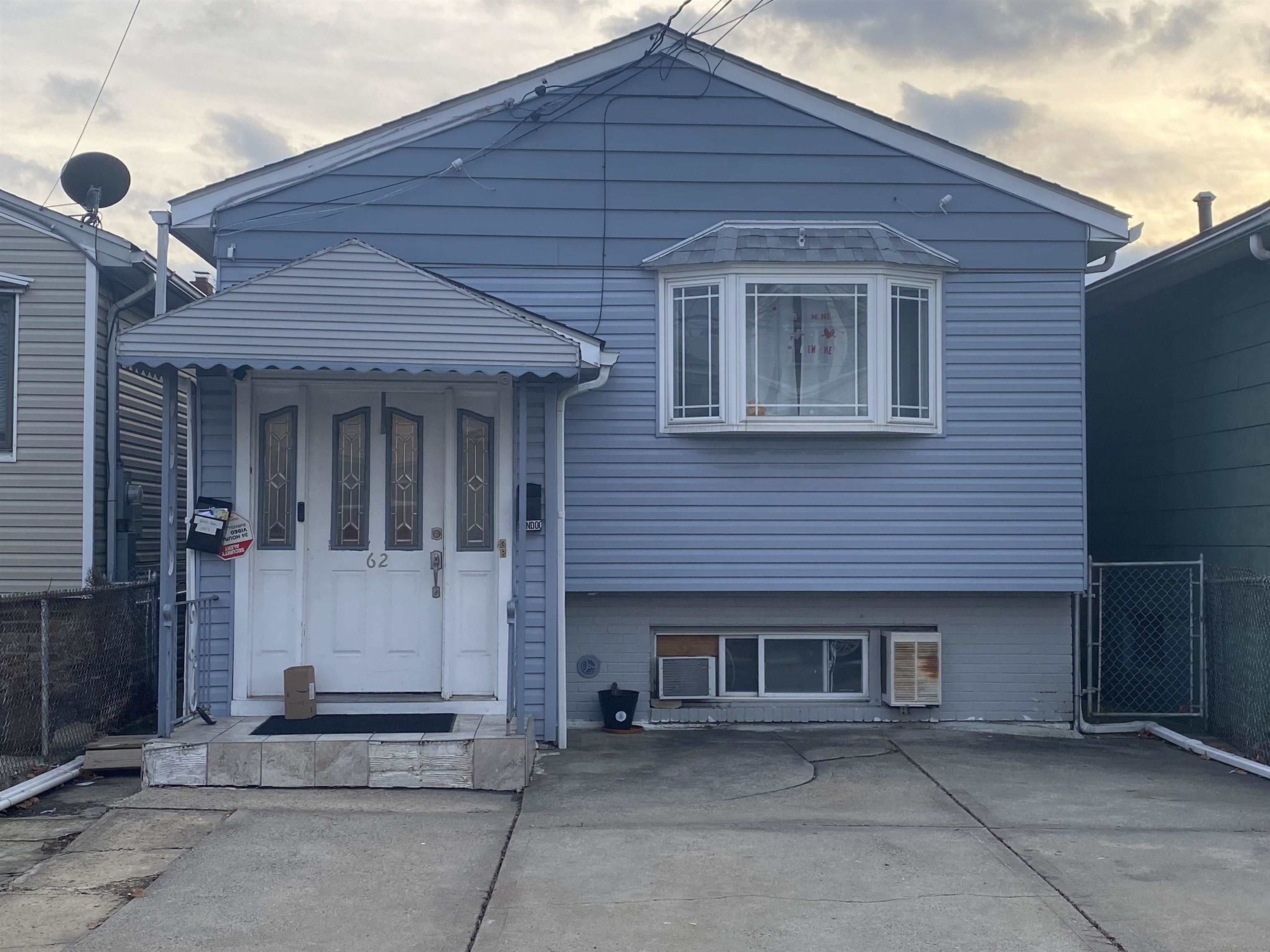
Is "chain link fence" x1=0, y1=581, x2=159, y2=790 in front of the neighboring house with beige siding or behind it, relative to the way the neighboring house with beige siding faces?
in front

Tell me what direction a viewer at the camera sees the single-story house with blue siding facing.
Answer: facing the viewer

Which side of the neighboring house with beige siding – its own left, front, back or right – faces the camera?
front

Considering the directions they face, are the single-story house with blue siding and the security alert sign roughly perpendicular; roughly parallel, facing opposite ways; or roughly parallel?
roughly parallel

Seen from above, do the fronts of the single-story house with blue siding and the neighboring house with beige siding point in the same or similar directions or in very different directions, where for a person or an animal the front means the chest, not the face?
same or similar directions

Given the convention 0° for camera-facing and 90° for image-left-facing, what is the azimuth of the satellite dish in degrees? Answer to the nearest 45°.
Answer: approximately 180°

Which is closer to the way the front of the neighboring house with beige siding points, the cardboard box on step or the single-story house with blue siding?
the cardboard box on step

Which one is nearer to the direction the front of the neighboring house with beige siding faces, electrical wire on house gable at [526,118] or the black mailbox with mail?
the black mailbox with mail

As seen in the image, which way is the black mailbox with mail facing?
toward the camera
